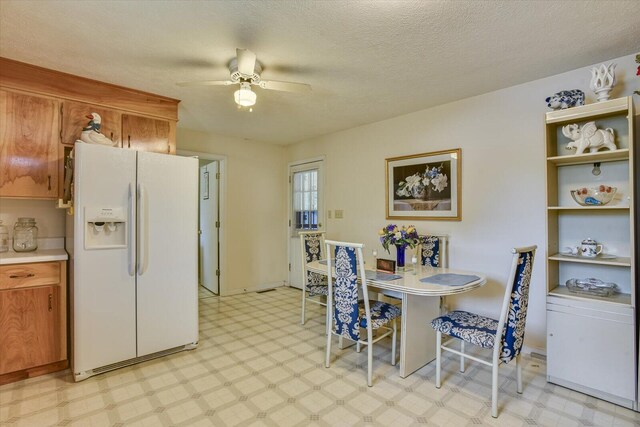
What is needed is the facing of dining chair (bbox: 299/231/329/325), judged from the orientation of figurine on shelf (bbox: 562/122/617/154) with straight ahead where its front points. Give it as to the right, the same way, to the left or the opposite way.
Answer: the opposite way

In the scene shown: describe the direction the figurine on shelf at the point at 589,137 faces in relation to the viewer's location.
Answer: facing to the left of the viewer

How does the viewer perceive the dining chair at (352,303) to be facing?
facing away from the viewer and to the right of the viewer

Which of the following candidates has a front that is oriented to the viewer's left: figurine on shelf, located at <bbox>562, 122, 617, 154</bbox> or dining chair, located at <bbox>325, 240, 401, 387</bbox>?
the figurine on shelf

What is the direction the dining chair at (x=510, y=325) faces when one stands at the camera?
facing away from the viewer and to the left of the viewer

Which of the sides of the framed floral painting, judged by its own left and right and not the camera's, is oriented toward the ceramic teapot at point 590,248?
left

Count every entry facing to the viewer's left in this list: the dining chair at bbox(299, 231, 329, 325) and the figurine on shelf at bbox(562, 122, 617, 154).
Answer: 1

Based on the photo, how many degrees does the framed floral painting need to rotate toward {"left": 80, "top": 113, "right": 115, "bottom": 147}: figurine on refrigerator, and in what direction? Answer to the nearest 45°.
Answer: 0° — it already faces it

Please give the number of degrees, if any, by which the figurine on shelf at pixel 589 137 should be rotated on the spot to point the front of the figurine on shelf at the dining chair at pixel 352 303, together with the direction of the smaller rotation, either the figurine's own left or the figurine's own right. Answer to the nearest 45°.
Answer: approximately 45° to the figurine's own left

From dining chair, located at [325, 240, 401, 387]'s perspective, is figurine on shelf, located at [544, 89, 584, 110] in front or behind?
in front

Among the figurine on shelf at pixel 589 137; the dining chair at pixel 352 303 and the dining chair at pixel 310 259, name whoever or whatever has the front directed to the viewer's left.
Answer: the figurine on shelf

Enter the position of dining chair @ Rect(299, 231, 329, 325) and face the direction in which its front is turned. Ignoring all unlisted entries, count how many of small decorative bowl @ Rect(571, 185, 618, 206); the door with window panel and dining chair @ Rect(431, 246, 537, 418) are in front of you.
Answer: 2

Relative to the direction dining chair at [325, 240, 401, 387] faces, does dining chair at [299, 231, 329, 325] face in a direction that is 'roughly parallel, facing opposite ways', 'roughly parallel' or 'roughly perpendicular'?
roughly perpendicular
